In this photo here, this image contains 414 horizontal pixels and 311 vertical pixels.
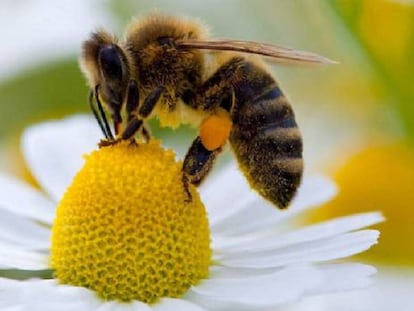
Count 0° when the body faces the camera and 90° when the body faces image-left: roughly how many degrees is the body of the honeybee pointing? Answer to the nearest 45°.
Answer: approximately 90°
